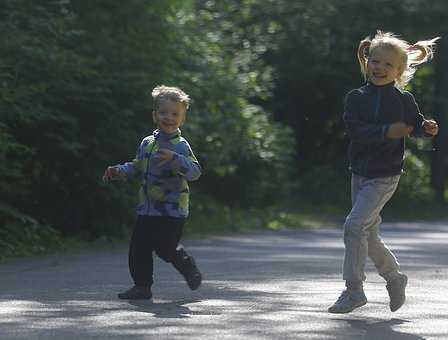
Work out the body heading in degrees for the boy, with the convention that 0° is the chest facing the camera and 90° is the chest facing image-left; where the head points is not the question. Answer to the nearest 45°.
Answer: approximately 45°

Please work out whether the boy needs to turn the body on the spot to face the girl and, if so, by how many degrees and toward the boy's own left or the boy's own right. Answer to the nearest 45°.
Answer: approximately 90° to the boy's own left
